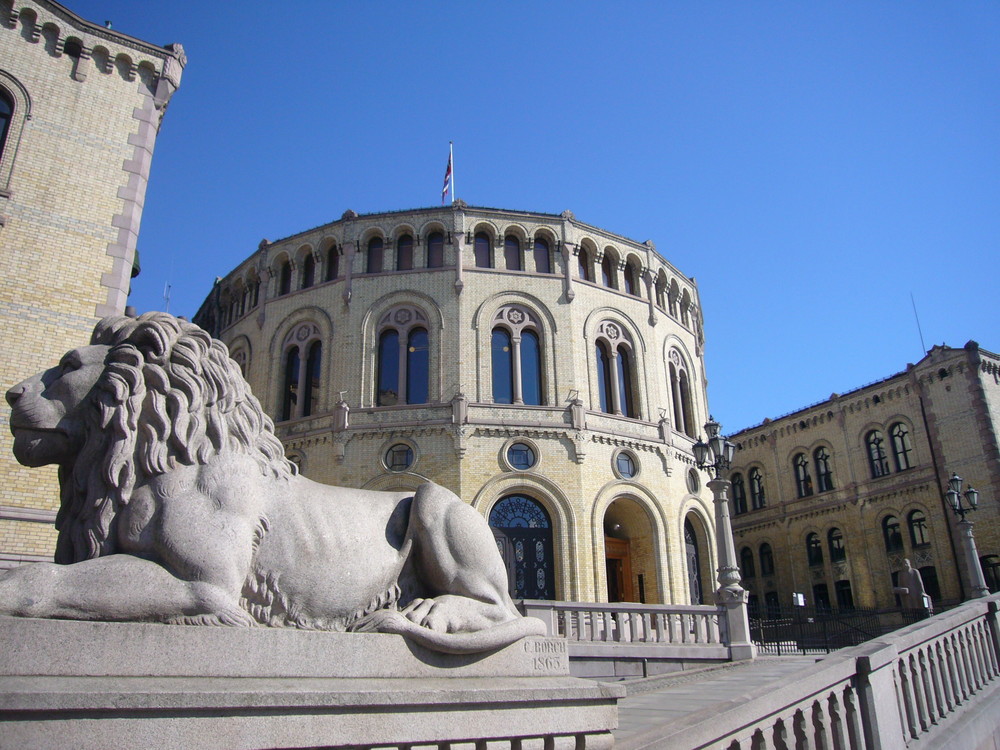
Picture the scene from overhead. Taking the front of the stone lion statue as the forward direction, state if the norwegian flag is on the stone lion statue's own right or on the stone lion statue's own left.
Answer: on the stone lion statue's own right

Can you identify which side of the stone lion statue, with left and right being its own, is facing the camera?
left

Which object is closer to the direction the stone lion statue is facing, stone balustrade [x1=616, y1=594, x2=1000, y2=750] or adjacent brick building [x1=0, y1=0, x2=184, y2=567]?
the adjacent brick building

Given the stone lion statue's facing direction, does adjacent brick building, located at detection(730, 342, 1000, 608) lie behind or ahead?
behind

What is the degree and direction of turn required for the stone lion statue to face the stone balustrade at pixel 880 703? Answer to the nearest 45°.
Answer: approximately 180°

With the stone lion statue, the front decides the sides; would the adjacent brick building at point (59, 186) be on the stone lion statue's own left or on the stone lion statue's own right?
on the stone lion statue's own right

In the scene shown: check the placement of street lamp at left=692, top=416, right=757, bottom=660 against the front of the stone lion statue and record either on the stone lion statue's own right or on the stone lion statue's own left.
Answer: on the stone lion statue's own right
